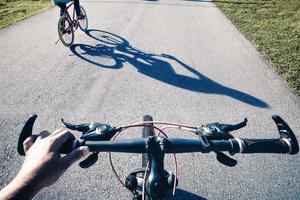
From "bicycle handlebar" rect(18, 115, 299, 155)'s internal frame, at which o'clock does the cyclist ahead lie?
The cyclist ahead is roughly at 11 o'clock from the bicycle handlebar.

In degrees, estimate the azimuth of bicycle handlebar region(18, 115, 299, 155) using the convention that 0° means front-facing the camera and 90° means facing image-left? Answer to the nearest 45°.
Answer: approximately 180°

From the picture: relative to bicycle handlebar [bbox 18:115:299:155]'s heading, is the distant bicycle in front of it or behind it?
in front
